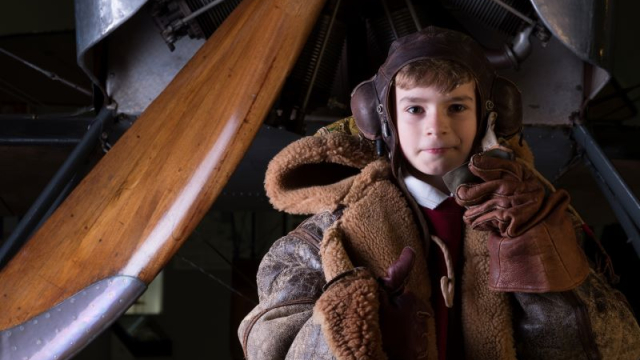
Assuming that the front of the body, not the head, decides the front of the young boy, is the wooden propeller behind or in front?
behind

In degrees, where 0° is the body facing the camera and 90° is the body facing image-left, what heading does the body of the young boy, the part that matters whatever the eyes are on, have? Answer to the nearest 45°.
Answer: approximately 0°
